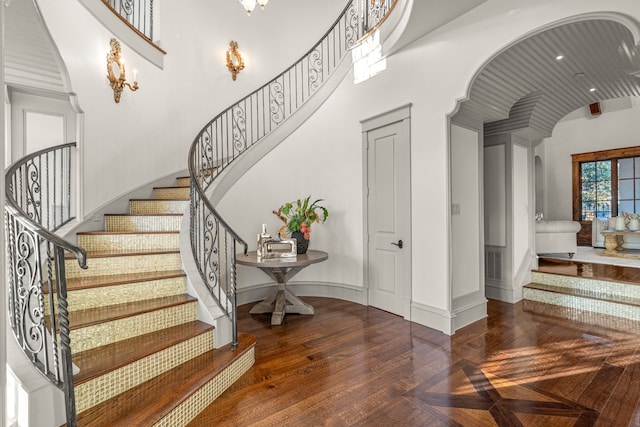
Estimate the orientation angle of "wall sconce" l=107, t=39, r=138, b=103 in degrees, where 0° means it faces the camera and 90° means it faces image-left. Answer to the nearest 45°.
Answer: approximately 315°

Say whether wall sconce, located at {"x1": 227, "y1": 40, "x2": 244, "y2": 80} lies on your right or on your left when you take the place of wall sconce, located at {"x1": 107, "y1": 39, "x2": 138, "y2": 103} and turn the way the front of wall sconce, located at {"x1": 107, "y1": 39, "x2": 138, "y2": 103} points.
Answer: on your left
